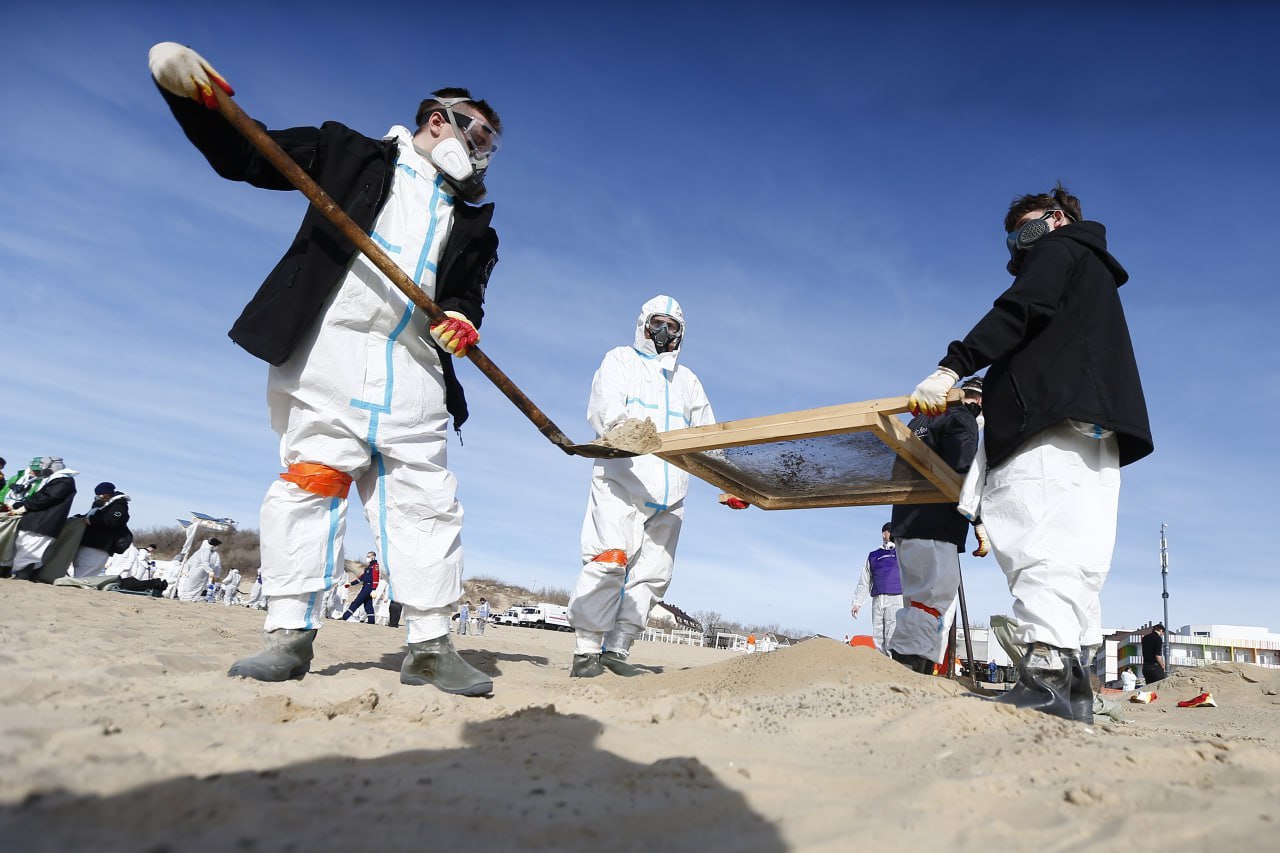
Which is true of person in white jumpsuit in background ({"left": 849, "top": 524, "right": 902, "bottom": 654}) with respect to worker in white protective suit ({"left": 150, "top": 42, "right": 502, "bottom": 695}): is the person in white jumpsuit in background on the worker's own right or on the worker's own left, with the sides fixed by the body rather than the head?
on the worker's own left

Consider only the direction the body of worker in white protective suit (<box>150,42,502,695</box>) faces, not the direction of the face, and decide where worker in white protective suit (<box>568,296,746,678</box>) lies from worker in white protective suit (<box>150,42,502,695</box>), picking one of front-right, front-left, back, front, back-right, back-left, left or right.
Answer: left

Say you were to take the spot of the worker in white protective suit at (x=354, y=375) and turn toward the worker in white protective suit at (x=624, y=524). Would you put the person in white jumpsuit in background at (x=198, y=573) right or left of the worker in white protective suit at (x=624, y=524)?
left

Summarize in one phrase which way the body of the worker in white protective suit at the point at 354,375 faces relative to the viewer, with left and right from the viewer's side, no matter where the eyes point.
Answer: facing the viewer and to the right of the viewer

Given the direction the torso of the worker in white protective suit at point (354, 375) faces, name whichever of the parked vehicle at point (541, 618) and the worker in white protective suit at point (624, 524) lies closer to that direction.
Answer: the worker in white protective suit

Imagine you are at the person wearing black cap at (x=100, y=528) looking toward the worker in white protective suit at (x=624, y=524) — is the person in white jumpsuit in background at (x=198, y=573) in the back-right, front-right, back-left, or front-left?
back-left

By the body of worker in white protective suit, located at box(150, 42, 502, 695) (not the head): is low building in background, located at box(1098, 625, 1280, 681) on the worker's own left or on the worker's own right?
on the worker's own left

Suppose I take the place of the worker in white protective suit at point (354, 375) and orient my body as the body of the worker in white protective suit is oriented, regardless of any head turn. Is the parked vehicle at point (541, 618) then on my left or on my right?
on my left

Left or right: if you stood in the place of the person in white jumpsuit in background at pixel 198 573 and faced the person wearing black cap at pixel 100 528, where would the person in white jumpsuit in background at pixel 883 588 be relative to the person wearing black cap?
left

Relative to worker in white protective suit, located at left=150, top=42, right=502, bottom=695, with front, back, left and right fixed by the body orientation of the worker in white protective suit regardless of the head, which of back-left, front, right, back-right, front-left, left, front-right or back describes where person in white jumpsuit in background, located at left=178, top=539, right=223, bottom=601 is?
back-left
